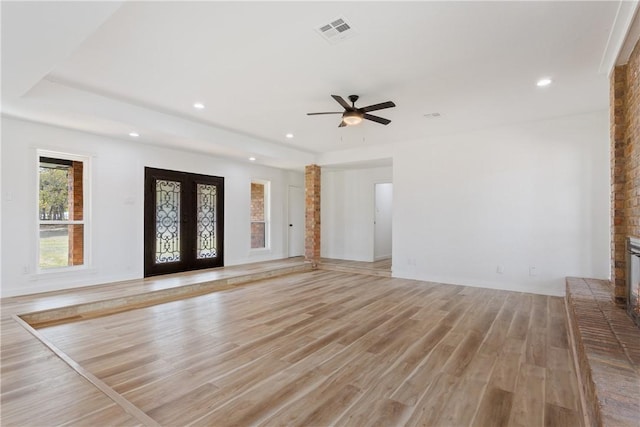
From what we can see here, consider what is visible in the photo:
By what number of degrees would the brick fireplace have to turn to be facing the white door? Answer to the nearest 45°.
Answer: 0° — it already faces it

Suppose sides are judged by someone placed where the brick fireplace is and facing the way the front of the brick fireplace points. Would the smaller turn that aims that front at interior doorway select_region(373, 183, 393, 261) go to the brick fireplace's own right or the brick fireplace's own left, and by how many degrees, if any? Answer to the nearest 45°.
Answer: approximately 45° to the brick fireplace's own right

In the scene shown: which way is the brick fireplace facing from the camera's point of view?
to the viewer's left
